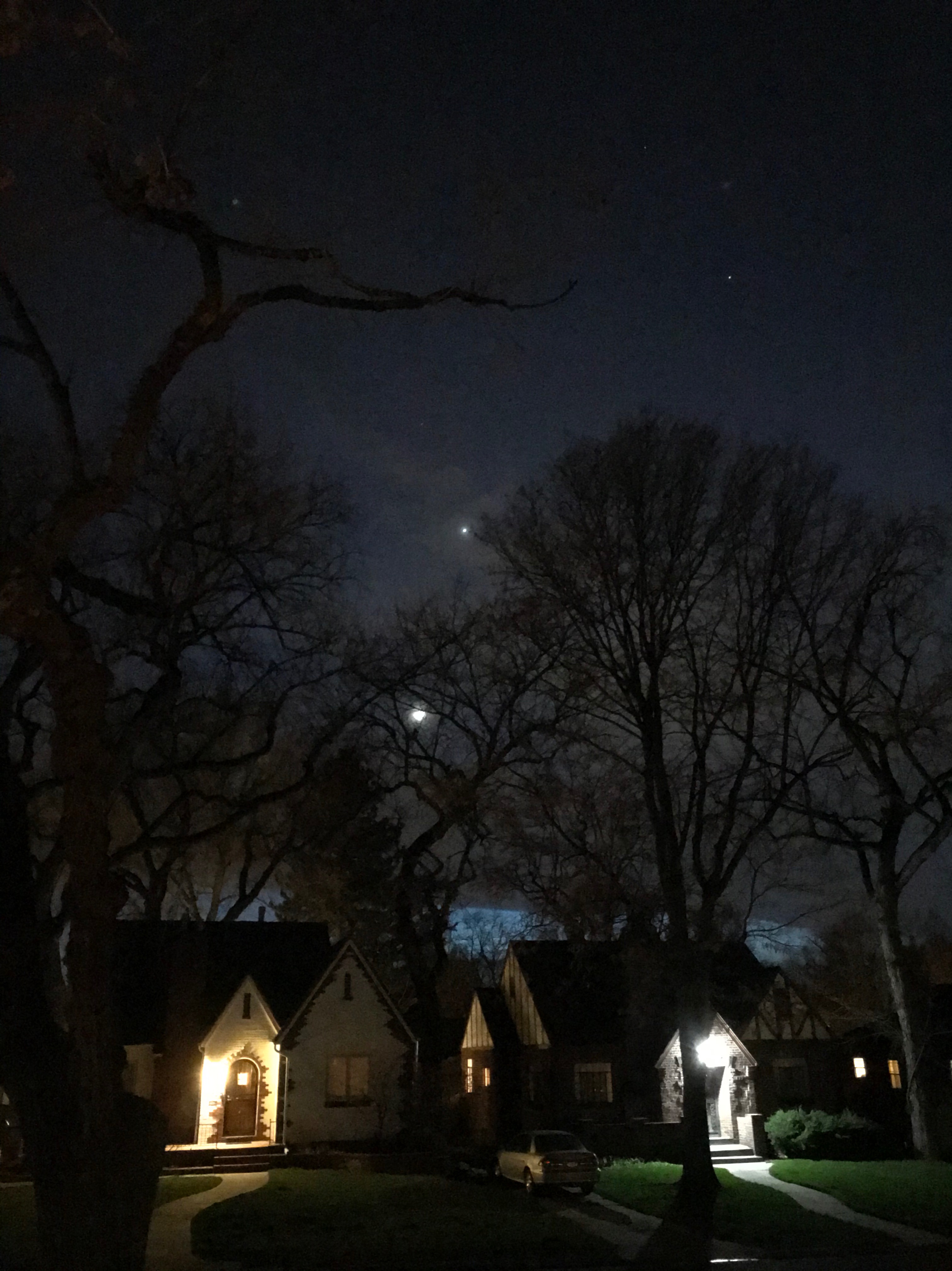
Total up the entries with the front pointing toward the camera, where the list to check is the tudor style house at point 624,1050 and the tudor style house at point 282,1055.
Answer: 2

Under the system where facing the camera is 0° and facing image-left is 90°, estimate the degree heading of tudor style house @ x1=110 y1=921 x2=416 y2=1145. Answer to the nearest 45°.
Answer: approximately 0°

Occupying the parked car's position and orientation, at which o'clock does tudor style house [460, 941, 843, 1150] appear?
The tudor style house is roughly at 2 o'clock from the parked car.

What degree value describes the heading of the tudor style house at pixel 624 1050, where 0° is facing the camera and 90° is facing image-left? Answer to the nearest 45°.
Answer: approximately 0°

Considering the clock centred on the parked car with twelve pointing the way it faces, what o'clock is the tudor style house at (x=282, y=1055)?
The tudor style house is roughly at 10 o'clock from the parked car.

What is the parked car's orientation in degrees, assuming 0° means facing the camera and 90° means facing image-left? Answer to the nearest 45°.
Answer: approximately 135°

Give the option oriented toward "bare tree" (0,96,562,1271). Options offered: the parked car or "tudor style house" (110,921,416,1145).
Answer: the tudor style house

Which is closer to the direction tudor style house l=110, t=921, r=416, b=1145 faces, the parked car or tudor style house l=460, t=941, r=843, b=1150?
the parked car

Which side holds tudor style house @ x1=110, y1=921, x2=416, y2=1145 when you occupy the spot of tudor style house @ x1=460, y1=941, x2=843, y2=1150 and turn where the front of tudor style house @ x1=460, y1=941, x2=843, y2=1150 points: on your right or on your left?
on your right

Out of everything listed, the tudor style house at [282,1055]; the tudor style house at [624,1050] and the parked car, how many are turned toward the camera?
2
